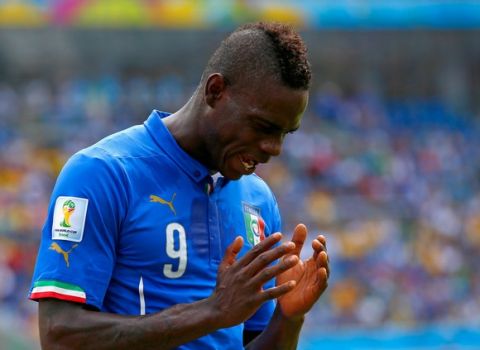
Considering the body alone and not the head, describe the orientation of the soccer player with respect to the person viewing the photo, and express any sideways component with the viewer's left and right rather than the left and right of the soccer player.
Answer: facing the viewer and to the right of the viewer
